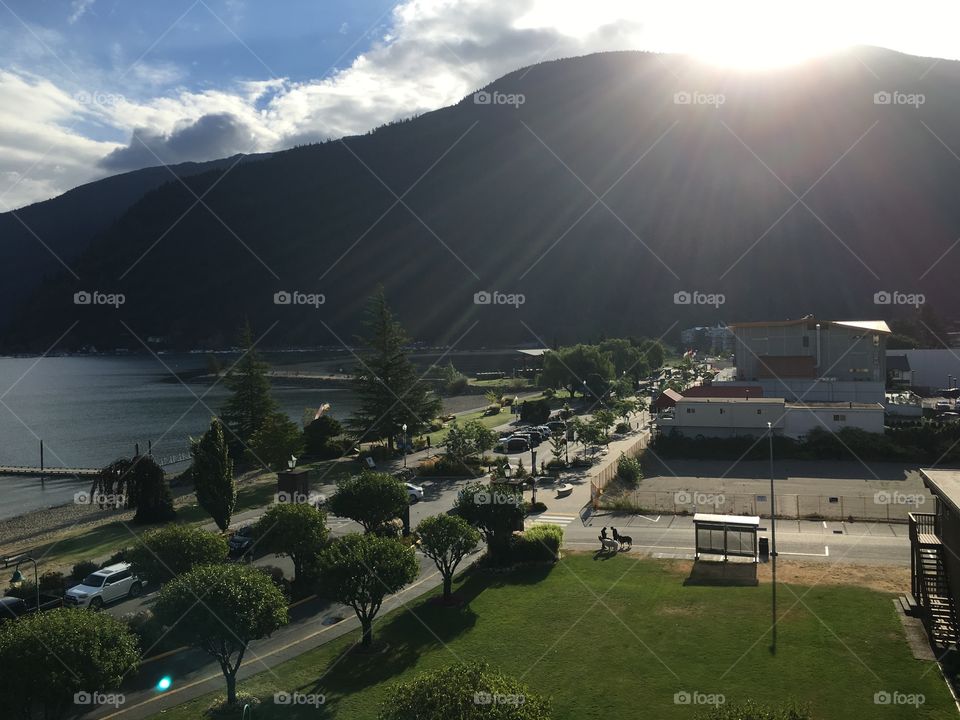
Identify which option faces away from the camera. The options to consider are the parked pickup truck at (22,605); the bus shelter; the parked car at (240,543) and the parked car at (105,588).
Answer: the bus shelter

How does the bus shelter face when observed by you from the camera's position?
facing away from the viewer

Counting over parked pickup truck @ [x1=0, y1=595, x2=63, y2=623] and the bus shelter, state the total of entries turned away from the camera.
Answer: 1

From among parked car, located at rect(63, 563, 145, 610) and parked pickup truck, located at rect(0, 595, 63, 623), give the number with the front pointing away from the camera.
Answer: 0

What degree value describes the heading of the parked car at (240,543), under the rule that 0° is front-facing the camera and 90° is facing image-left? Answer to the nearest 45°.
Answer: approximately 45°

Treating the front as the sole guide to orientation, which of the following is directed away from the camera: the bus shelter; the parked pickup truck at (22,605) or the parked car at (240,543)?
the bus shelter

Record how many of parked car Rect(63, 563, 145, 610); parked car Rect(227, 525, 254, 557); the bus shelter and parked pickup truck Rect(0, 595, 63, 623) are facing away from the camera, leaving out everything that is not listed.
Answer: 1

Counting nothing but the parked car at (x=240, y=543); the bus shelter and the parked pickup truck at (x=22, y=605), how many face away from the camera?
1

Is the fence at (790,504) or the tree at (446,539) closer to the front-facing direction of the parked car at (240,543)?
the tree

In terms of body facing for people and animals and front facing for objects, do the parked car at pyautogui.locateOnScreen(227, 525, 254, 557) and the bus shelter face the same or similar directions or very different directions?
very different directions

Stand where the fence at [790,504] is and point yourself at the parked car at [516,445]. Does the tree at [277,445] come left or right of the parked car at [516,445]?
left

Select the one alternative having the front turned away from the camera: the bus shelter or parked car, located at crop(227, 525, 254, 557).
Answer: the bus shelter
